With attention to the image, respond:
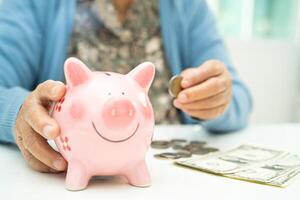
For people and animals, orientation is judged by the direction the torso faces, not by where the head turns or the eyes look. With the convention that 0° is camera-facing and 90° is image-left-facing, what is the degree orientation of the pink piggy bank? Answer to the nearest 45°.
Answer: approximately 0°
